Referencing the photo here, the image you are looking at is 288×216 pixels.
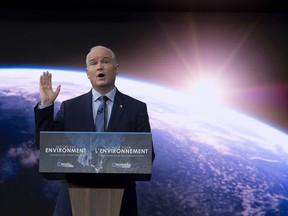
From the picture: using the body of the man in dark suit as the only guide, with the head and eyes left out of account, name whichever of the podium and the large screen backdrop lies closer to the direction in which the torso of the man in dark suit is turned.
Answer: the podium

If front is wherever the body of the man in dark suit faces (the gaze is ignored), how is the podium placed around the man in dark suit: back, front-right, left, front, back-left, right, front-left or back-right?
front

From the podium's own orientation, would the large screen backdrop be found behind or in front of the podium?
behind

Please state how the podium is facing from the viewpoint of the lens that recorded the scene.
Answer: facing the viewer

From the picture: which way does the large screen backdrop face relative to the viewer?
toward the camera

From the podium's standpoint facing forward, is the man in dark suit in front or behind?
behind

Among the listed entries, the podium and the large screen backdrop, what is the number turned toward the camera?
2

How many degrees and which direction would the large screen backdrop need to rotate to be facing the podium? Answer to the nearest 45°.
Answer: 0° — it already faces it
